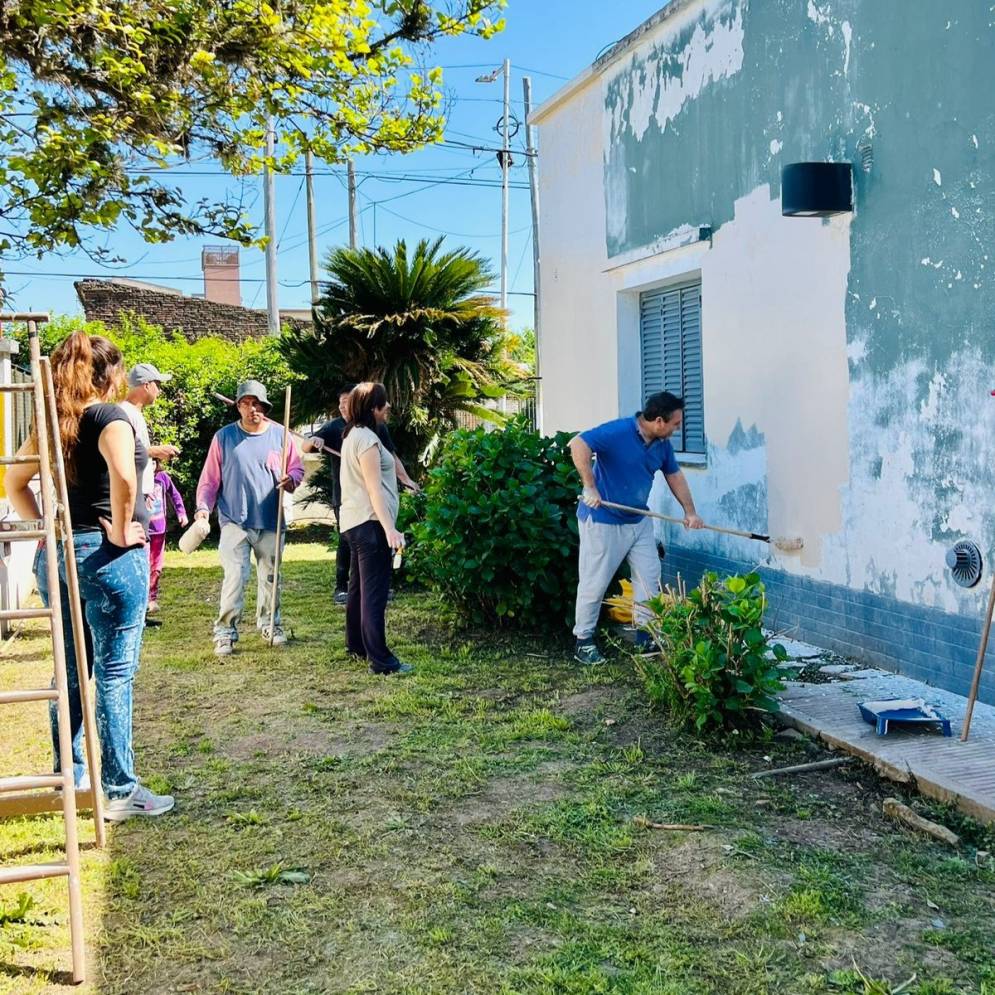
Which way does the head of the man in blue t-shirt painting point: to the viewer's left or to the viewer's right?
to the viewer's right

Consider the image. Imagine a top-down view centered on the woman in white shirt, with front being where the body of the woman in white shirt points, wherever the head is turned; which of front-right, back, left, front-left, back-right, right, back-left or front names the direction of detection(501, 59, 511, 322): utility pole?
left

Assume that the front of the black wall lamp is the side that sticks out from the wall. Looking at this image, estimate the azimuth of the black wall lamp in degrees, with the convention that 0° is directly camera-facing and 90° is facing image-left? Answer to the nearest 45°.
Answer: approximately 45°

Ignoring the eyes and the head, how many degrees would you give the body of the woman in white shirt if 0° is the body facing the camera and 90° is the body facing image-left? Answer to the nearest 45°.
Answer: approximately 270°

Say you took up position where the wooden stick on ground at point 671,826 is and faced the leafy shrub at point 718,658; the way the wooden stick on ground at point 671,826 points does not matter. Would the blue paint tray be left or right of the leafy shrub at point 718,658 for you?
right

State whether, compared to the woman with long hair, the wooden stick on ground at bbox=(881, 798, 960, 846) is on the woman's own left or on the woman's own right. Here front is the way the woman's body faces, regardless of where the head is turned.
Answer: on the woman's own right

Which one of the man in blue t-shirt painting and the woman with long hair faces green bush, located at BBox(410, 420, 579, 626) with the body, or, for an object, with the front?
the woman with long hair

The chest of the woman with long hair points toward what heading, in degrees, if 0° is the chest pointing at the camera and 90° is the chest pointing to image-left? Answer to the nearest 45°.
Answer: approximately 225°

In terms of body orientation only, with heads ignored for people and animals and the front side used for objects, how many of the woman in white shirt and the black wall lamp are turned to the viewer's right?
1

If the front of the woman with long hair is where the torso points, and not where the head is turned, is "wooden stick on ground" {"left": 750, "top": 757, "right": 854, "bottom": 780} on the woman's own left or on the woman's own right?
on the woman's own right

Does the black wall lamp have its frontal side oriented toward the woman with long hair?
yes

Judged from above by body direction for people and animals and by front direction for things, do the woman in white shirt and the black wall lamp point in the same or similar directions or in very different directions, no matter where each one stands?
very different directions
